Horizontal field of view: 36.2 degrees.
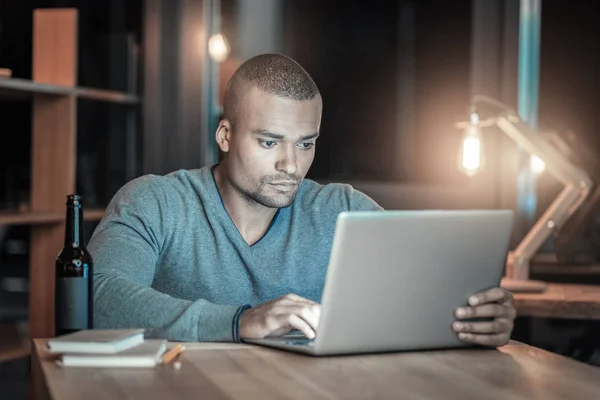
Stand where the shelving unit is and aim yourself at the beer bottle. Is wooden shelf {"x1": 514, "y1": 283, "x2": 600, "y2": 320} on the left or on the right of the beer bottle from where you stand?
left

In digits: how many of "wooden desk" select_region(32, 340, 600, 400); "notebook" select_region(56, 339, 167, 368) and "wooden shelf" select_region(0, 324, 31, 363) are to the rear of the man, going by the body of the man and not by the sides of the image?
1

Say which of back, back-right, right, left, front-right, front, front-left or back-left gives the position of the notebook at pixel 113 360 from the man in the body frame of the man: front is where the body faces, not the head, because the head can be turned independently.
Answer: front-right

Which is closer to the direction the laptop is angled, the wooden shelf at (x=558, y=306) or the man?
the man

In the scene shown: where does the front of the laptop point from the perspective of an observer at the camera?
facing away from the viewer and to the left of the viewer

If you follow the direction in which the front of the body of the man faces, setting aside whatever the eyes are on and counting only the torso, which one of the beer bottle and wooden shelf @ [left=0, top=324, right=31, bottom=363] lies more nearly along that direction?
the beer bottle

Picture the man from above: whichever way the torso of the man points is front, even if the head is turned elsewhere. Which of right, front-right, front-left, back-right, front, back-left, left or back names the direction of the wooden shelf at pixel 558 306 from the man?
left

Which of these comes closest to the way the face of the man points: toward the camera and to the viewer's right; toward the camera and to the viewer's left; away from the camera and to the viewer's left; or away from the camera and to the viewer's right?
toward the camera and to the viewer's right

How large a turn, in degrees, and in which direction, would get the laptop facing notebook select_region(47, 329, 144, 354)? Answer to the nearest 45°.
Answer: approximately 45° to its left

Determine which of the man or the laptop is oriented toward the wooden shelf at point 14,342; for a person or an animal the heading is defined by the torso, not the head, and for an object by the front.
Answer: the laptop

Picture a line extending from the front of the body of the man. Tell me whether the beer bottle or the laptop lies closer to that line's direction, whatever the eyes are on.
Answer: the laptop

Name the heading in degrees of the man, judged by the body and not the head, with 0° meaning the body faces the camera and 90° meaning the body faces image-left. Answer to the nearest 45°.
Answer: approximately 315°

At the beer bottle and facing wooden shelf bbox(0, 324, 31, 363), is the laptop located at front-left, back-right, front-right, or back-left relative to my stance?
back-right

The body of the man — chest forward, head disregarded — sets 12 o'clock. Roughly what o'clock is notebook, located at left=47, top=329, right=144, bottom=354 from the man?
The notebook is roughly at 2 o'clock from the man.

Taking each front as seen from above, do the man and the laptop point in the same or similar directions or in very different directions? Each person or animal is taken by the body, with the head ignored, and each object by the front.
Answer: very different directions
